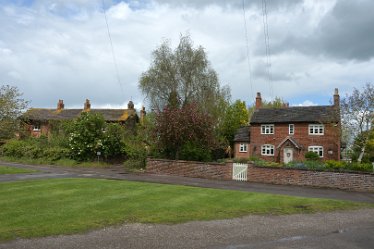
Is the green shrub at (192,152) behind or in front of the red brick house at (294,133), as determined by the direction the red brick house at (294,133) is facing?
in front

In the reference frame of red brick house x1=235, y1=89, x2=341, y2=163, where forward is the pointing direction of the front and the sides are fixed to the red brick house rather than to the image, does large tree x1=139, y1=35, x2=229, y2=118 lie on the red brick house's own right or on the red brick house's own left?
on the red brick house's own right

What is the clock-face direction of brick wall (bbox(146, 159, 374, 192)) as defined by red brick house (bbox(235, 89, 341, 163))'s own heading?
The brick wall is roughly at 12 o'clock from the red brick house.

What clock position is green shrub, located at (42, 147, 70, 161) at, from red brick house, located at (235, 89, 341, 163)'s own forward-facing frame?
The green shrub is roughly at 2 o'clock from the red brick house.

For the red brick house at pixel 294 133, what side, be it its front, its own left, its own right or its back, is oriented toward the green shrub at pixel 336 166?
front

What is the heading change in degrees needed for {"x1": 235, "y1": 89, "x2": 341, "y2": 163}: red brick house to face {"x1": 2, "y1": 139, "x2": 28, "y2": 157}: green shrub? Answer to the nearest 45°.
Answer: approximately 90° to its right

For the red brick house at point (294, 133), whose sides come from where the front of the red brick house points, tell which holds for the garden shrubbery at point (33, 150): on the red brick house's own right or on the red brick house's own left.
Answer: on the red brick house's own right

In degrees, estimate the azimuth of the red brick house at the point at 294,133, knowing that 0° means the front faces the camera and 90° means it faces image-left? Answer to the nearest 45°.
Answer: approximately 0°

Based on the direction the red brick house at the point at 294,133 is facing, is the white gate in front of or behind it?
in front

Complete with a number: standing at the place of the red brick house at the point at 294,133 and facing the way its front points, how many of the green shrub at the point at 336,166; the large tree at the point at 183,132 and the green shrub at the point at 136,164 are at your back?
0

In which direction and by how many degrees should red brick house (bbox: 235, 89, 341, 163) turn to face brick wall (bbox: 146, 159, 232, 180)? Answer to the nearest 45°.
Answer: approximately 45° to its right

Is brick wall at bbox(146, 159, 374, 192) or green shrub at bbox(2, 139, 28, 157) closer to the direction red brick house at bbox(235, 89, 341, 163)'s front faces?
the brick wall
